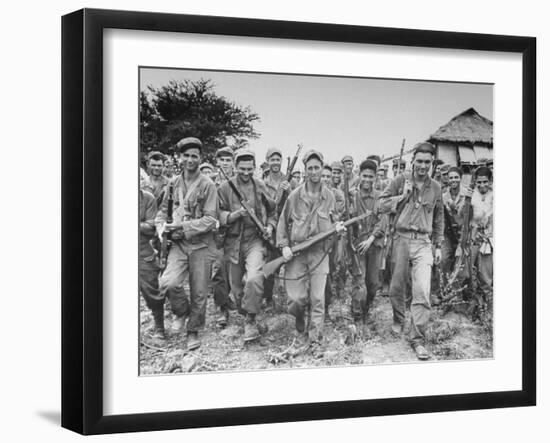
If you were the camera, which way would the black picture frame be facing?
facing the viewer and to the right of the viewer
